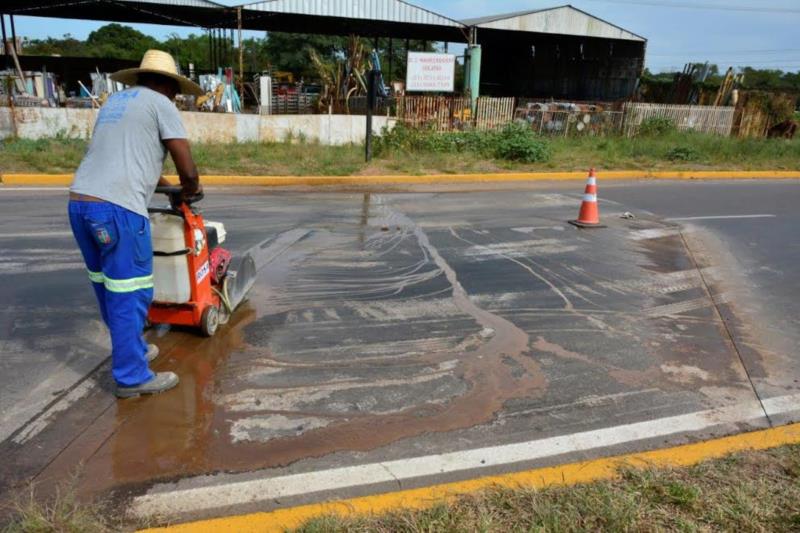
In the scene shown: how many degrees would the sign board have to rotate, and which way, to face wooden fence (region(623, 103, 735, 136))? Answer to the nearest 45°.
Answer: approximately 90° to its left

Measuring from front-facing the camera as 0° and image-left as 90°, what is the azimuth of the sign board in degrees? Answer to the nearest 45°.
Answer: approximately 0°

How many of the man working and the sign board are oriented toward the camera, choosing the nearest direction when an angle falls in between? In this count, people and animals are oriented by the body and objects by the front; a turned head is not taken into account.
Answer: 1

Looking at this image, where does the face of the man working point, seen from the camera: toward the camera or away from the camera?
away from the camera

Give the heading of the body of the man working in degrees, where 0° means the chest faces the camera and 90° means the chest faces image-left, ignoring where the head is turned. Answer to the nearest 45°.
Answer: approximately 225°

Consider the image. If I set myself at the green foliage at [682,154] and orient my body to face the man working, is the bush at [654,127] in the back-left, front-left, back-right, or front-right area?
back-right

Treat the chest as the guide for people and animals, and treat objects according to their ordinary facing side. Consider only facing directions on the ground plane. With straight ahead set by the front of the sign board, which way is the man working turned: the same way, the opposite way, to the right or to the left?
the opposite way

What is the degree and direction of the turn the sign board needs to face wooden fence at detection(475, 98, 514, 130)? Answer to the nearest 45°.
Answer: approximately 135° to its left

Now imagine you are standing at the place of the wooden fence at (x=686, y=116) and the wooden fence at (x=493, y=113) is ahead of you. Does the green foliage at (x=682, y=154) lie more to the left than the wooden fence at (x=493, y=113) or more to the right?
left

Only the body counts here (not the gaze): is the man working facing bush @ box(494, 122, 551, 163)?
yes

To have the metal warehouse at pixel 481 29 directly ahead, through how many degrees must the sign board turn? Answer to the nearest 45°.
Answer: approximately 180°

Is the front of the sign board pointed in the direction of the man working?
yes
